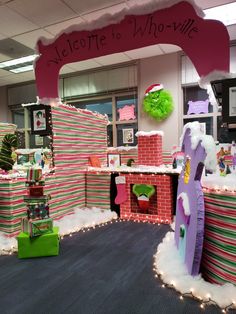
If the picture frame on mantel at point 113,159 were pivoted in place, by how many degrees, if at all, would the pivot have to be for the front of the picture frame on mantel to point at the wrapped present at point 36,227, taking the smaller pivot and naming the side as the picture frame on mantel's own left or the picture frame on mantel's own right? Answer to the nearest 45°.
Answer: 0° — it already faces it

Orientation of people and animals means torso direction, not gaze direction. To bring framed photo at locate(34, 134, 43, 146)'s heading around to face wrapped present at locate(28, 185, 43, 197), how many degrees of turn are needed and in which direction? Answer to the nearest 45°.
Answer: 0° — it already faces it

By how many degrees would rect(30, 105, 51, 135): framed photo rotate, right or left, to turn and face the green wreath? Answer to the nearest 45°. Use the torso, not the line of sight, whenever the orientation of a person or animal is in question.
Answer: approximately 135° to its left

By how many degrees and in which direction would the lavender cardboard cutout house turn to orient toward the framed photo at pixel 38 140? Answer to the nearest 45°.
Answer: approximately 45° to its right

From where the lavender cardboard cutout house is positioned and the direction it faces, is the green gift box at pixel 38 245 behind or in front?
in front

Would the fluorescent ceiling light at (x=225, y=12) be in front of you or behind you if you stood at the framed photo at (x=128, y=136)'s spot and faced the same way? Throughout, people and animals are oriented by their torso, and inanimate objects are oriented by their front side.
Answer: in front

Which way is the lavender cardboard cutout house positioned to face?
to the viewer's left

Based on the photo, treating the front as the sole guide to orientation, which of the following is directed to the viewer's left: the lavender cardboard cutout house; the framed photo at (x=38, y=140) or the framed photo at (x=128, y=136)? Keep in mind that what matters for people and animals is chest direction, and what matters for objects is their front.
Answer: the lavender cardboard cutout house

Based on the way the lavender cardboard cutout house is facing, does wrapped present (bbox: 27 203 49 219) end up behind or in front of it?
in front

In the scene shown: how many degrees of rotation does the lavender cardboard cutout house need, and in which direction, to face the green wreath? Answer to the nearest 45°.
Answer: approximately 90° to its right
